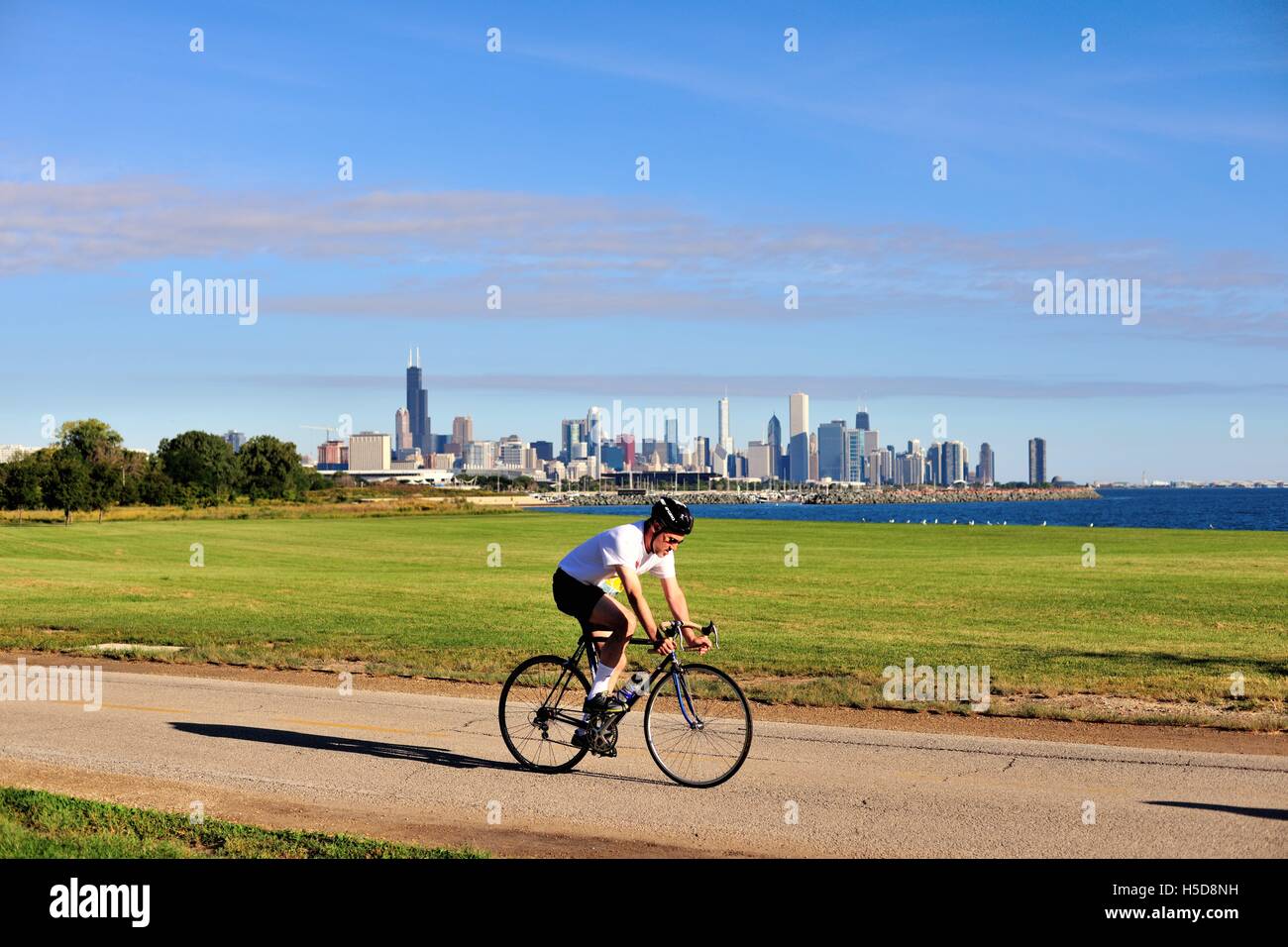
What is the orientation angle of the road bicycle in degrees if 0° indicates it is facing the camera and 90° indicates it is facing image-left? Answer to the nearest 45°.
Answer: approximately 315°

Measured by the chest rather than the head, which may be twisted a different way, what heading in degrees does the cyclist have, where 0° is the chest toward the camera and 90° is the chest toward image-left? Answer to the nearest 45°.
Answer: approximately 315°
